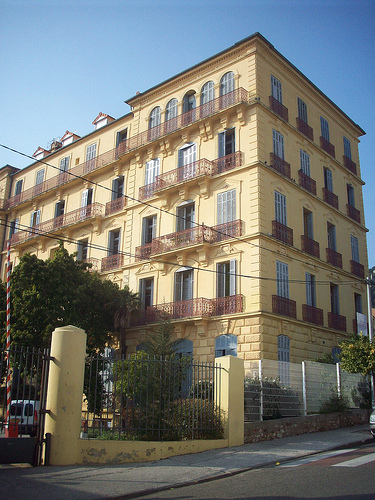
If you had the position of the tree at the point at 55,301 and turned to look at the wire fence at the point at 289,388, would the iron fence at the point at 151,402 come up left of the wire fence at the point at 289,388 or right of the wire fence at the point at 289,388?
right

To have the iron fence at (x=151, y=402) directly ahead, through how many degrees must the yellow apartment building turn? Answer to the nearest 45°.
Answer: approximately 45° to its left

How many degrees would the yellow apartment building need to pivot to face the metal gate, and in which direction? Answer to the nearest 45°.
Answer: approximately 45° to its left

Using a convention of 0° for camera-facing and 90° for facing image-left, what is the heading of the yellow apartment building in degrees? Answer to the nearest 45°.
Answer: approximately 45°
